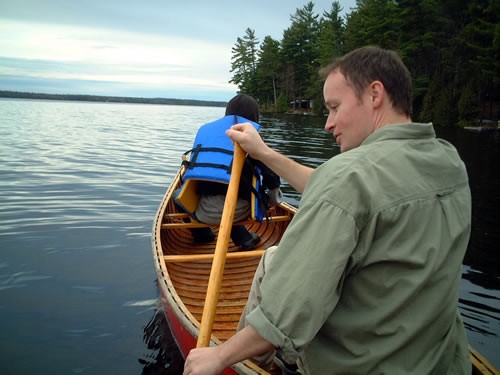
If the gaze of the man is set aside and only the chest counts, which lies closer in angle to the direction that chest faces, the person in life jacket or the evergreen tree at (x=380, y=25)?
the person in life jacket

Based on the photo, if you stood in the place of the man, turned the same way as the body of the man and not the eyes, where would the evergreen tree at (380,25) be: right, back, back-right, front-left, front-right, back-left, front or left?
front-right

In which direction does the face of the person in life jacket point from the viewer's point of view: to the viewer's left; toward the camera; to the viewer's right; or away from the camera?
away from the camera

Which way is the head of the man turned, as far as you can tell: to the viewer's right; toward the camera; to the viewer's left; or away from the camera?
to the viewer's left

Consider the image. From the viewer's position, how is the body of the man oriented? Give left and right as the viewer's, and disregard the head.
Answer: facing away from the viewer and to the left of the viewer
